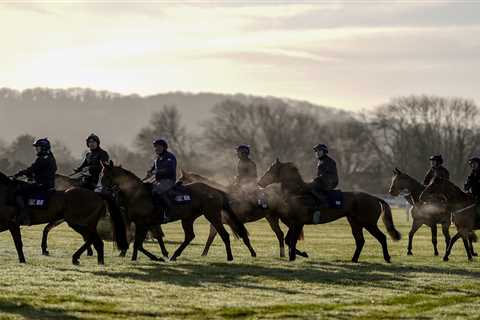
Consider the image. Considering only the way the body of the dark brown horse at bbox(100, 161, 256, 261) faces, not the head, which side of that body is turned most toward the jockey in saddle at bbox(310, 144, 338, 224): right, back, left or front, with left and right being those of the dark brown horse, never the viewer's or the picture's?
back

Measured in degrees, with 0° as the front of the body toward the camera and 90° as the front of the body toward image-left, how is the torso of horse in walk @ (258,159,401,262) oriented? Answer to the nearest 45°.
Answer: approximately 90°

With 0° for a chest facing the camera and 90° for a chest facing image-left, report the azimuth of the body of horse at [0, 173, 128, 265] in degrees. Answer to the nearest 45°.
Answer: approximately 90°

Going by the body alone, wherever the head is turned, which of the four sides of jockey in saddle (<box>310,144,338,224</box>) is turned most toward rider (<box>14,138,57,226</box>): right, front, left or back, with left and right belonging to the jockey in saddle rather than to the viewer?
front

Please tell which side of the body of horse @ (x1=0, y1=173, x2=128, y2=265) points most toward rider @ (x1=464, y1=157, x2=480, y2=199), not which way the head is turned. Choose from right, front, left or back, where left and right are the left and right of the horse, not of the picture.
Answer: back

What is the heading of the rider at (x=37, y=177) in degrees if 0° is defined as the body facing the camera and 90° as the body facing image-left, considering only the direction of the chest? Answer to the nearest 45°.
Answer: approximately 90°

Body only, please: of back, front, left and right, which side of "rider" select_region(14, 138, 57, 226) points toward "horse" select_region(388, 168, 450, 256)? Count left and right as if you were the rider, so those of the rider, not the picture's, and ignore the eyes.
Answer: back

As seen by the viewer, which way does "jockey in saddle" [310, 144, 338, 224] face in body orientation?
to the viewer's left

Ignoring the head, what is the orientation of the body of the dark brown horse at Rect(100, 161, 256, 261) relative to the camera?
to the viewer's left
